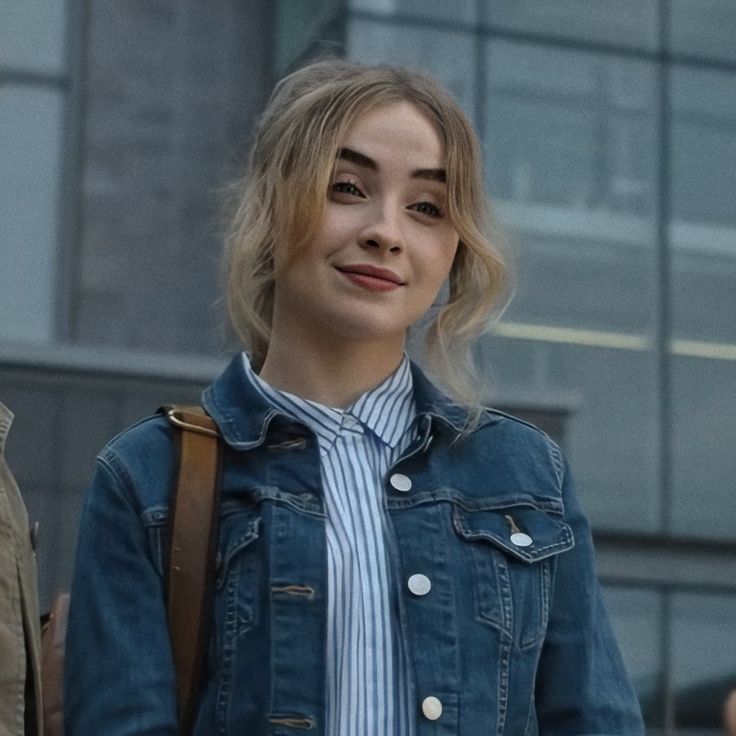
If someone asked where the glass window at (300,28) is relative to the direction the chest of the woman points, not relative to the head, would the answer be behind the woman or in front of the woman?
behind

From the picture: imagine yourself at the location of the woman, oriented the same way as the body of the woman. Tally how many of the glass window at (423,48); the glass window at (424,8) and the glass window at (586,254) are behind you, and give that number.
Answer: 3

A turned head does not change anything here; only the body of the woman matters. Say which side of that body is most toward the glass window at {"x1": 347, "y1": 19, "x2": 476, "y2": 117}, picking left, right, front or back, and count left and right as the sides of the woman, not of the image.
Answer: back

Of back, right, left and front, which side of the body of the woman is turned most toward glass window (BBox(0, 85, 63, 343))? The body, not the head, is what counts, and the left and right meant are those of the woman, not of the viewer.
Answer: back

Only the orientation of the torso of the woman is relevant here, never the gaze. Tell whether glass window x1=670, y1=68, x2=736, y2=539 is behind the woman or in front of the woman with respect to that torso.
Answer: behind

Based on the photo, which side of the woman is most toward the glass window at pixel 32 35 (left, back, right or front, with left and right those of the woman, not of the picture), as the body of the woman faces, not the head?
back

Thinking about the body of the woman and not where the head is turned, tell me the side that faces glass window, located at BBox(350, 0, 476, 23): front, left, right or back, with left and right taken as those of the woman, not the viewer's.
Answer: back

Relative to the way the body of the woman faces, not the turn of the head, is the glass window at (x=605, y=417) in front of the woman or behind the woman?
behind

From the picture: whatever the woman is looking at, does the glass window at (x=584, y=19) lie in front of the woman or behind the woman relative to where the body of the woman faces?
behind

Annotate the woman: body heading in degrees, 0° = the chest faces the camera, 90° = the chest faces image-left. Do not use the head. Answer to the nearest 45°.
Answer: approximately 0°

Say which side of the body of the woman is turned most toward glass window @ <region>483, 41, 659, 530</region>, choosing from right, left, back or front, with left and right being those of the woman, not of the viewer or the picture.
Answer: back
